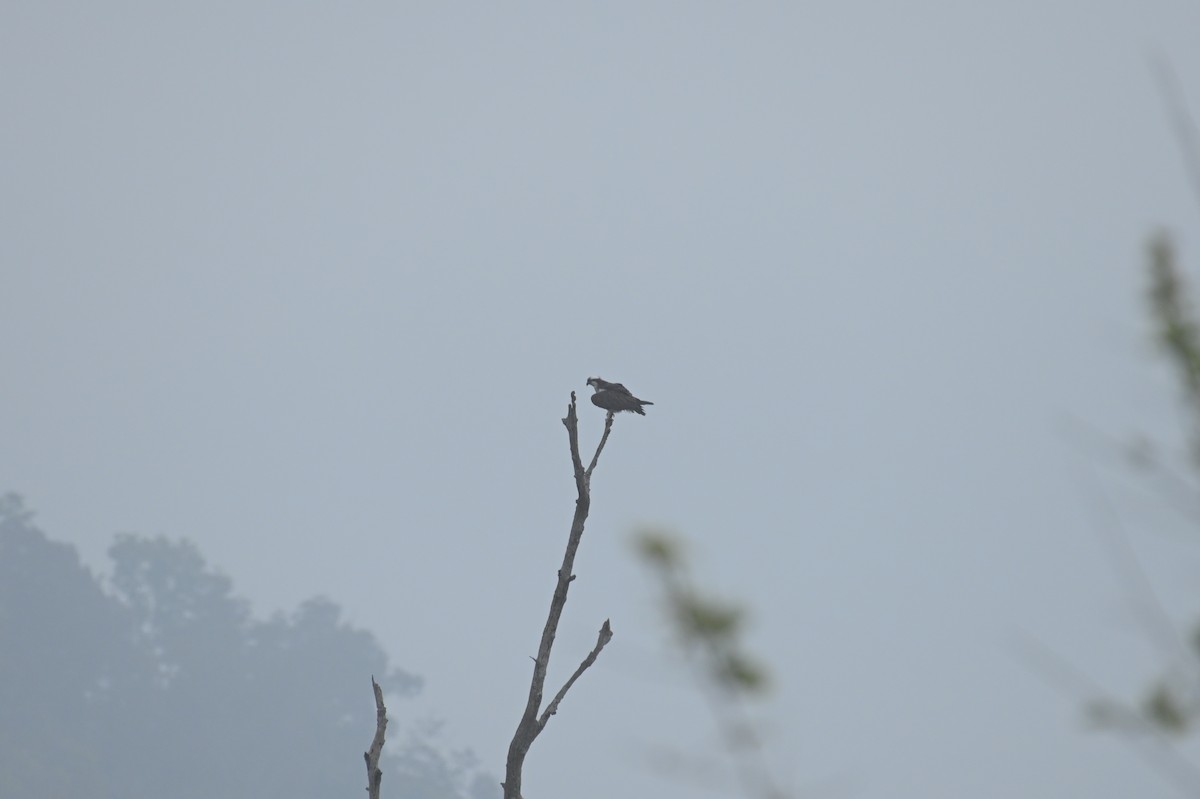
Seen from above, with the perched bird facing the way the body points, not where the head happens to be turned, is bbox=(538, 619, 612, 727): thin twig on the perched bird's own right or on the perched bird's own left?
on the perched bird's own left

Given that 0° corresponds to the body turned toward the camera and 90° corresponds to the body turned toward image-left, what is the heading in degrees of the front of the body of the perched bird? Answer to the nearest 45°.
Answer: approximately 90°
